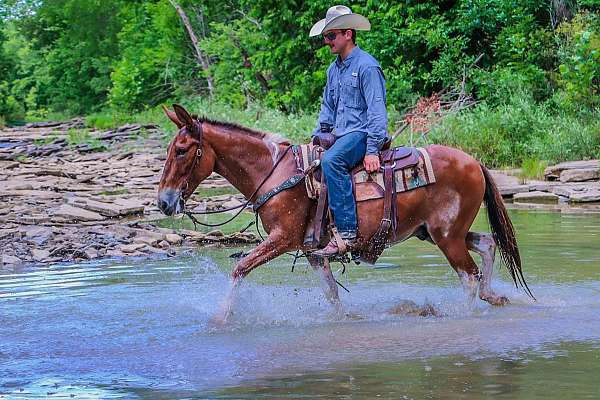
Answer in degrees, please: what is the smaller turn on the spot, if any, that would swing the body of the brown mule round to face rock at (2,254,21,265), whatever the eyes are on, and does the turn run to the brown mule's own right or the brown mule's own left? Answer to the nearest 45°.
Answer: approximately 45° to the brown mule's own right

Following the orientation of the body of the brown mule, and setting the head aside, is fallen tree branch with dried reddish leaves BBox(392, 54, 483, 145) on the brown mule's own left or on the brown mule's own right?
on the brown mule's own right

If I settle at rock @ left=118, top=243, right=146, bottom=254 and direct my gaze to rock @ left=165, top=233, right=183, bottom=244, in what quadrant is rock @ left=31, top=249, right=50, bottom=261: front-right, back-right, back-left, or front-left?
back-left

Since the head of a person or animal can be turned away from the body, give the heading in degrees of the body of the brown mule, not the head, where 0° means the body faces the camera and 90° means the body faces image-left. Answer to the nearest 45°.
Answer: approximately 90°

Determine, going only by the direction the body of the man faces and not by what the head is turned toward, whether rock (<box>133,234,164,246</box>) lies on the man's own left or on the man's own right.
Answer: on the man's own right

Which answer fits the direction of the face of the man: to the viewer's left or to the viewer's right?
to the viewer's left

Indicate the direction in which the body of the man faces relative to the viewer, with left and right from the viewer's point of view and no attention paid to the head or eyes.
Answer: facing the viewer and to the left of the viewer
